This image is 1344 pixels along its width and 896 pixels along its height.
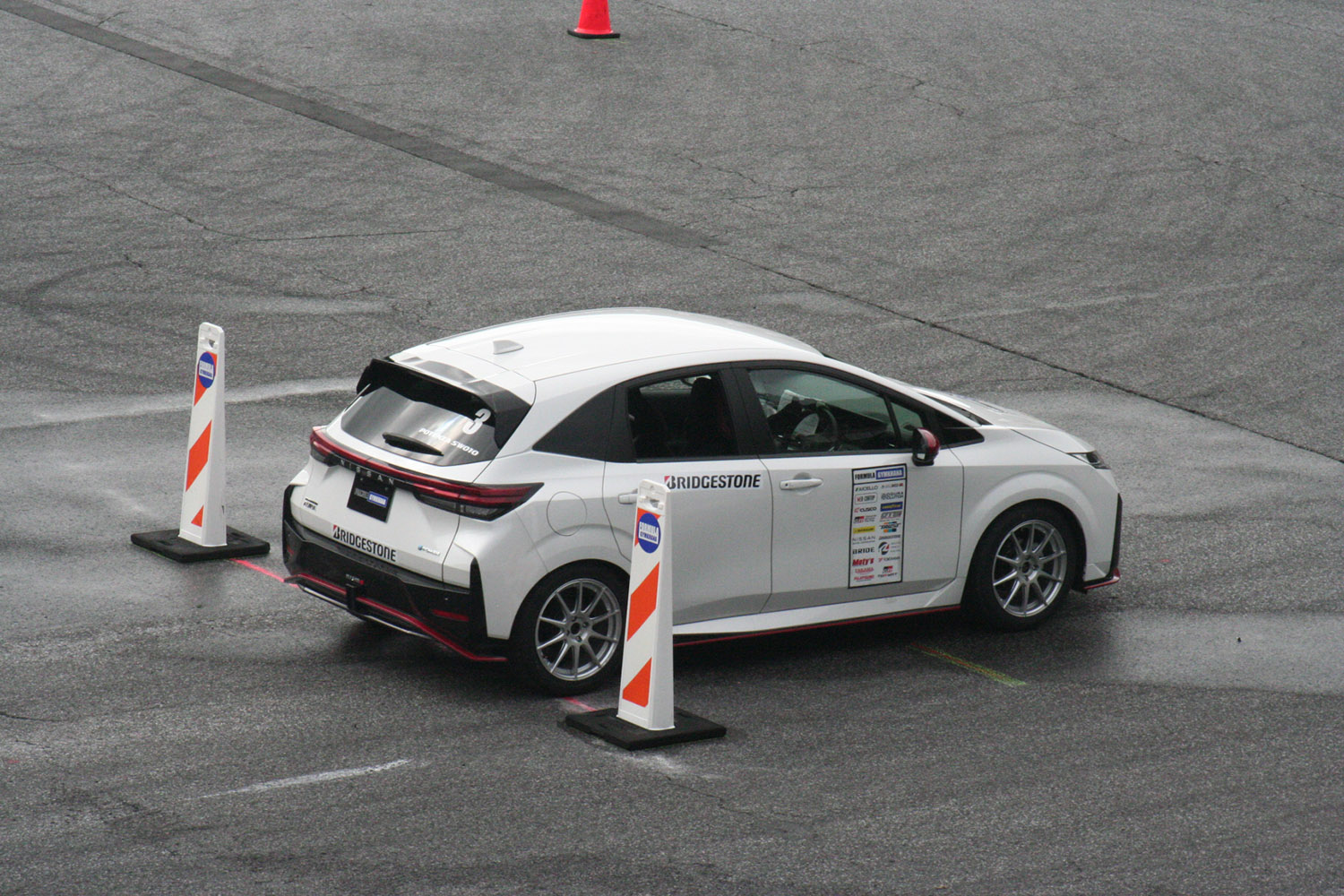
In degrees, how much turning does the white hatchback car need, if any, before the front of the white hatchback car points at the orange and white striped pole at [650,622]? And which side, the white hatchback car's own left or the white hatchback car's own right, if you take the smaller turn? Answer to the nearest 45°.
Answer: approximately 135° to the white hatchback car's own right

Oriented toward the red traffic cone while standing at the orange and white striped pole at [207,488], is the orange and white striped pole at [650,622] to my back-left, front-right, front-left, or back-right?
back-right

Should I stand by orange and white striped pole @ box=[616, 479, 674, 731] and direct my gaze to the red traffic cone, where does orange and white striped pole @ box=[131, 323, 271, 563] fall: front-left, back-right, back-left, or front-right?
front-left

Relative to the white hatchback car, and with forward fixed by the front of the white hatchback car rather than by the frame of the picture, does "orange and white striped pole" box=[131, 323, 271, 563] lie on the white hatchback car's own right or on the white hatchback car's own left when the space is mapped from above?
on the white hatchback car's own left

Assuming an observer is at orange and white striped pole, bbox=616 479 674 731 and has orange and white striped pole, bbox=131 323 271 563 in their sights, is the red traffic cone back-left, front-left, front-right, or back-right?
front-right

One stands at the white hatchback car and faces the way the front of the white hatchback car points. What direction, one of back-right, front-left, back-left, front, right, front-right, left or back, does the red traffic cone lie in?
front-left

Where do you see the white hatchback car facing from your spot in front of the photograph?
facing away from the viewer and to the right of the viewer

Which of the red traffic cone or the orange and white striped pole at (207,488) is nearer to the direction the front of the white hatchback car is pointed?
the red traffic cone
